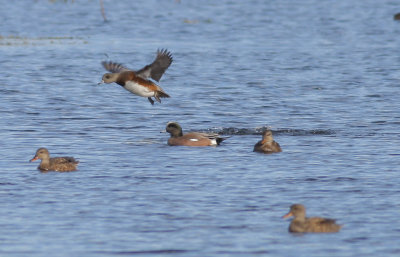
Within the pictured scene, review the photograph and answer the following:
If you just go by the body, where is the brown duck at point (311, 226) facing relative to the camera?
to the viewer's left

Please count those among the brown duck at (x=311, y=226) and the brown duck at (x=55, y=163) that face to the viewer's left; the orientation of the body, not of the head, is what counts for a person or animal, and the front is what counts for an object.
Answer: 2

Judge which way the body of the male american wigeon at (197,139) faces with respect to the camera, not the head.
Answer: to the viewer's left

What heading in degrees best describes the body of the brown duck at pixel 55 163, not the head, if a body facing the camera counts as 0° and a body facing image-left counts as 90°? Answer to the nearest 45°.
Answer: approximately 90°

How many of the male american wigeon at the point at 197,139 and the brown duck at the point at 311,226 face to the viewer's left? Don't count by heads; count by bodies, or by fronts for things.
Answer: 2

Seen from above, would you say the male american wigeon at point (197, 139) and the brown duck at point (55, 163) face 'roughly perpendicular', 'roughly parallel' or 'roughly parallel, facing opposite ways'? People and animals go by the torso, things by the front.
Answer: roughly parallel
